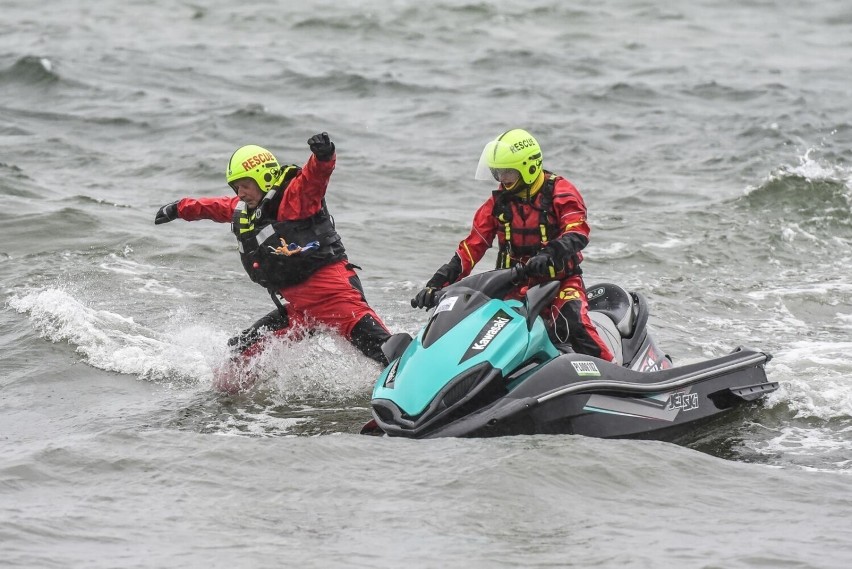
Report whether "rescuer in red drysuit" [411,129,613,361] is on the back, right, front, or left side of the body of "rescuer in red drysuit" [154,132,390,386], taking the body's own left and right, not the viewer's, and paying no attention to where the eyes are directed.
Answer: left

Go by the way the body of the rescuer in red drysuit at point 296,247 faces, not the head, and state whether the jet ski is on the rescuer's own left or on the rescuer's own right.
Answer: on the rescuer's own left

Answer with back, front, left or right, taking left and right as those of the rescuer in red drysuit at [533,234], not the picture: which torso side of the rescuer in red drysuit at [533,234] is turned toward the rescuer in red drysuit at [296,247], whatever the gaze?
right

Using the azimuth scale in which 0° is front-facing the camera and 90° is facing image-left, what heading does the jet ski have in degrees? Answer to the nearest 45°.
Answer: approximately 45°

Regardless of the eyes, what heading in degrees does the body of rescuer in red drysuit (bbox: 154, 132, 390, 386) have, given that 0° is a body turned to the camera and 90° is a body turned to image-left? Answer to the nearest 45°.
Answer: approximately 45°
